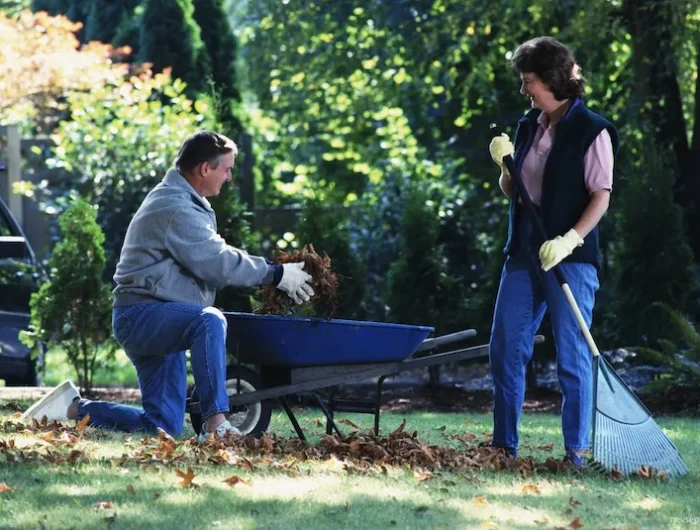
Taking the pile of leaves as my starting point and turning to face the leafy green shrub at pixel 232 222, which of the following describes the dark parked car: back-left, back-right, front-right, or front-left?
front-left

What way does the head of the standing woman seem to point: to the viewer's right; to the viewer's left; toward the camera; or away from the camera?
to the viewer's left

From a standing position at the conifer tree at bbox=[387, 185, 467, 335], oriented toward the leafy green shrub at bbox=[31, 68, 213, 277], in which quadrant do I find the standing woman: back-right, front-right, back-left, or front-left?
back-left

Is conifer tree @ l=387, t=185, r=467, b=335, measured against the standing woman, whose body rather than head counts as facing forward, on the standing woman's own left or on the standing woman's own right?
on the standing woman's own right

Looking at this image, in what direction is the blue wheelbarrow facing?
to the viewer's left

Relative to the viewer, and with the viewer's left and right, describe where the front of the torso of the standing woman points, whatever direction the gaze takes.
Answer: facing the viewer and to the left of the viewer

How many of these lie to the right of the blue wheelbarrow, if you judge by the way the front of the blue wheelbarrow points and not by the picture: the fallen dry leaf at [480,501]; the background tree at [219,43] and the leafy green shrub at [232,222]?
2

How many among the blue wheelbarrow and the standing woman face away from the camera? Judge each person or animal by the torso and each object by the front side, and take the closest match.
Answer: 0

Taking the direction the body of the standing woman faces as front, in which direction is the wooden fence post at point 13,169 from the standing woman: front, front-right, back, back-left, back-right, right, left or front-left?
right

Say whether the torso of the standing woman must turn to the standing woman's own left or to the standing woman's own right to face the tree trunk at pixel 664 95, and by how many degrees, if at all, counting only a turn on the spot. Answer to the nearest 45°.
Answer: approximately 135° to the standing woman's own right

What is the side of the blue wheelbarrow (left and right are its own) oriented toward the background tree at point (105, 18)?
right
